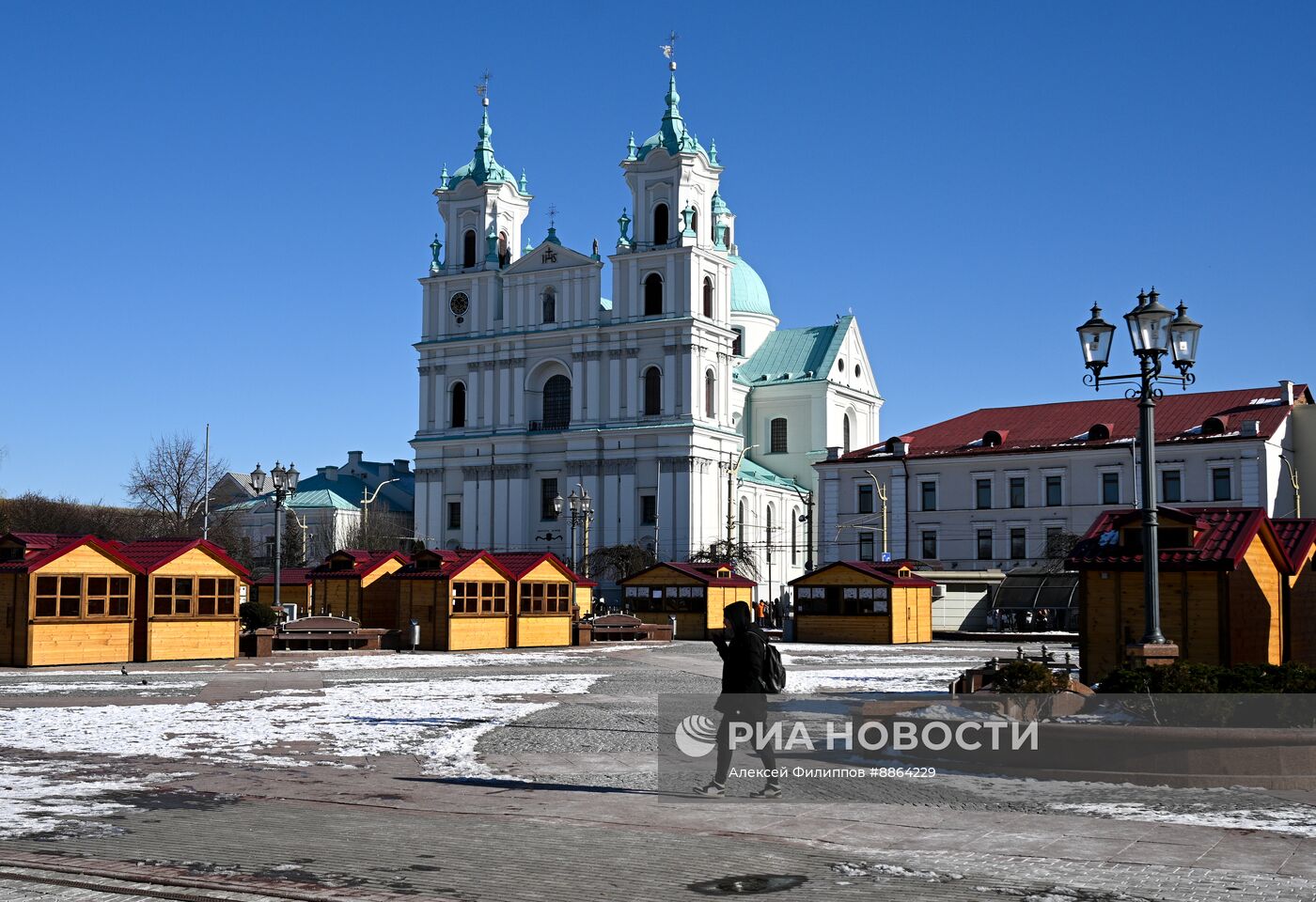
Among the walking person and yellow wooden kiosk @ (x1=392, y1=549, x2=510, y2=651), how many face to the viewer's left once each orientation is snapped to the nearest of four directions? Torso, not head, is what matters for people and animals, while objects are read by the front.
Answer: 1

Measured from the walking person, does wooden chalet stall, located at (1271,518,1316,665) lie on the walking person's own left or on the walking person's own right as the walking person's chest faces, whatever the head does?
on the walking person's own right

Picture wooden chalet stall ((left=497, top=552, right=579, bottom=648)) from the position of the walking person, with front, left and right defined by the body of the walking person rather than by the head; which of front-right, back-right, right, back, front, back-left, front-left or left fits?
right

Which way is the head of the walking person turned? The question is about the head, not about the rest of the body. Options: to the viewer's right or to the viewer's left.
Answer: to the viewer's left

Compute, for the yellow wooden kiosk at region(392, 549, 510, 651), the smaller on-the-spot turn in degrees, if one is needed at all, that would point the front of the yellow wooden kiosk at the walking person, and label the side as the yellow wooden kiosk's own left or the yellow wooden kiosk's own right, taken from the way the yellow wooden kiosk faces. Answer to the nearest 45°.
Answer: approximately 45° to the yellow wooden kiosk's own right

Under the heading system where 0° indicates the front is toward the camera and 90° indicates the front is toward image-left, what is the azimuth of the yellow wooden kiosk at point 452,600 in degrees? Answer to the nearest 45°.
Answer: approximately 315°

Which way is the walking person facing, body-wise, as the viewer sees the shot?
to the viewer's left

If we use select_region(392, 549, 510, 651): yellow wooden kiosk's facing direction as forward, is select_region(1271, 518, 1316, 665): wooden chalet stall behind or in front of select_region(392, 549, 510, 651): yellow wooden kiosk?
in front

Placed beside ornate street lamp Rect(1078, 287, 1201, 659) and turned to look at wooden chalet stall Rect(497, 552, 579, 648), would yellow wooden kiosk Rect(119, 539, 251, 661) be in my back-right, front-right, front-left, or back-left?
front-left
